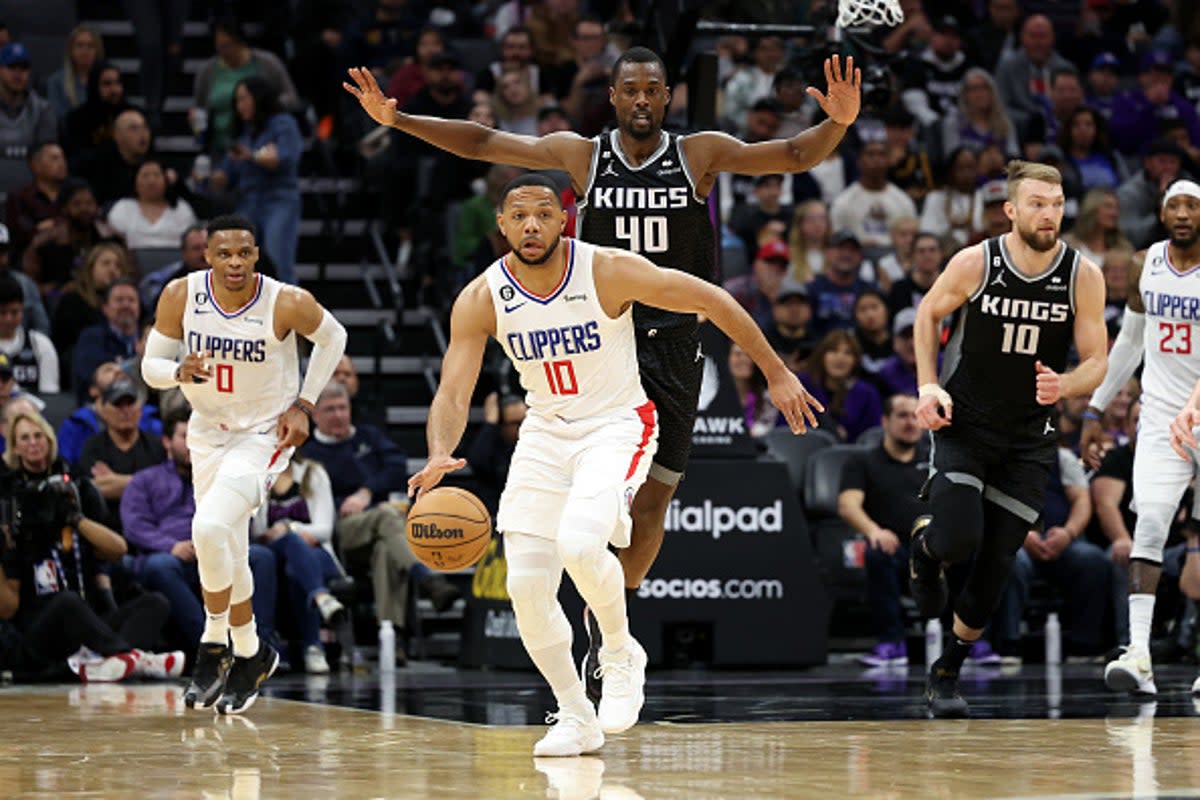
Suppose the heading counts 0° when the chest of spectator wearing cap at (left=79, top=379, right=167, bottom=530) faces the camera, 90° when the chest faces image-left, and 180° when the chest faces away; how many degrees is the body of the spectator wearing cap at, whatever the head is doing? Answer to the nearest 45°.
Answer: approximately 0°

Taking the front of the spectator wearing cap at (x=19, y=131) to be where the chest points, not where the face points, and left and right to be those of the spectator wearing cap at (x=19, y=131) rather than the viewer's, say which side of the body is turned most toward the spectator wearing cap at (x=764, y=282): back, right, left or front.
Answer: left

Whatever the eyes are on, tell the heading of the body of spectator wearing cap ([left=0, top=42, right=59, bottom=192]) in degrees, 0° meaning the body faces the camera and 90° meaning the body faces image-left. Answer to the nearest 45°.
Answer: approximately 0°

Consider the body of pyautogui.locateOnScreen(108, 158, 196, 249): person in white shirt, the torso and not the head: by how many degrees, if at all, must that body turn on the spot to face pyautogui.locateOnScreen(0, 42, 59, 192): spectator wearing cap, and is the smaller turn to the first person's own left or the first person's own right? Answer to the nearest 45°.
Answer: approximately 135° to the first person's own right

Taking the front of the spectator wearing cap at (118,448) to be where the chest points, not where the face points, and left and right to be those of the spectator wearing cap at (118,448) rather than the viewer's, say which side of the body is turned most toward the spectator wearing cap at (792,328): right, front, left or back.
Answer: left

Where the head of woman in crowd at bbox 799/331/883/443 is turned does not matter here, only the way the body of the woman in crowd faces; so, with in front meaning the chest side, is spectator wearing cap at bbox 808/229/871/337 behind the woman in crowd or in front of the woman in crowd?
behind

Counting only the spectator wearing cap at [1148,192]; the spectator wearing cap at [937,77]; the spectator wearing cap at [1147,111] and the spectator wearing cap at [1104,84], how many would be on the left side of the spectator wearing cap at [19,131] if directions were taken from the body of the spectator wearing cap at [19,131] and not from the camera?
4

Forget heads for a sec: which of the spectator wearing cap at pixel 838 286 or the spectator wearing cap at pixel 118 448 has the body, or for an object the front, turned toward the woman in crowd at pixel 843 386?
the spectator wearing cap at pixel 838 286
